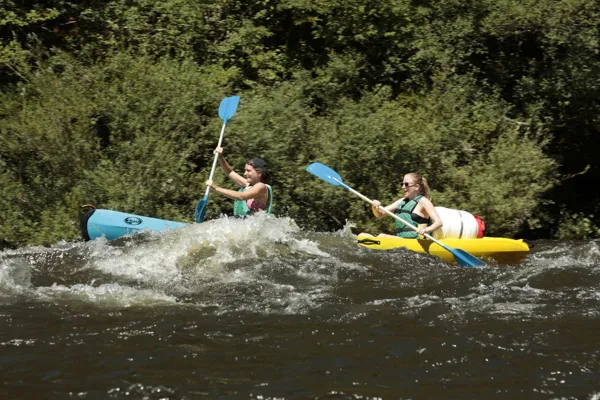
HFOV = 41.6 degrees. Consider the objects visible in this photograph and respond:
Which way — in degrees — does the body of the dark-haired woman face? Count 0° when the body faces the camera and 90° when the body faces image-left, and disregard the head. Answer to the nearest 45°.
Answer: approximately 90°

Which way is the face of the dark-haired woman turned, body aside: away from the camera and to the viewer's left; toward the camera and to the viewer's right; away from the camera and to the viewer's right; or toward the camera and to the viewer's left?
toward the camera and to the viewer's left

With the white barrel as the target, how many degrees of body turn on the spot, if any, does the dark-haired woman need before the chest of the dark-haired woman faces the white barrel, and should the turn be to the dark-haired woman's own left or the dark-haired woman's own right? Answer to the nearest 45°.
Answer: approximately 180°

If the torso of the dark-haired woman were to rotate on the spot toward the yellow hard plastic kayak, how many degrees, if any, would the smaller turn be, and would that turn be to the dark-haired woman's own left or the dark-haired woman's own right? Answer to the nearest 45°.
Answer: approximately 180°

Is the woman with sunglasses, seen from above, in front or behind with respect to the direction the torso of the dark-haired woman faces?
behind

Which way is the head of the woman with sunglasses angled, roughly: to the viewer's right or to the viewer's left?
to the viewer's left
